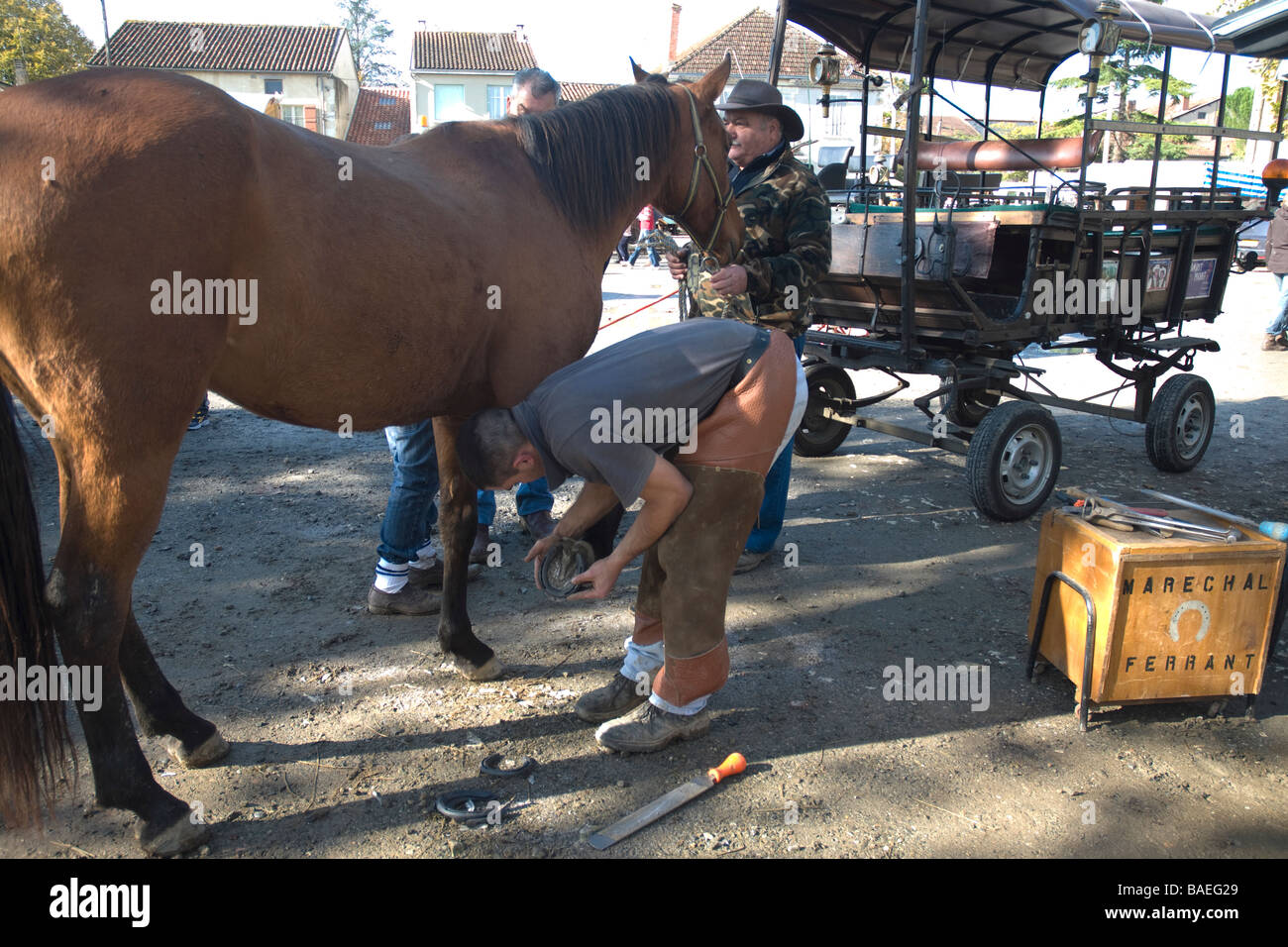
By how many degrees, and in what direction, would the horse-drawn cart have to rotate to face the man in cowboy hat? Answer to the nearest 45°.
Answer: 0° — it already faces them

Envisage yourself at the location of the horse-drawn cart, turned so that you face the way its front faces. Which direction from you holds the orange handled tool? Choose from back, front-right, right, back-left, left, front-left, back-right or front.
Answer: front-left

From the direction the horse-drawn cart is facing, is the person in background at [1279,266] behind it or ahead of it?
behind

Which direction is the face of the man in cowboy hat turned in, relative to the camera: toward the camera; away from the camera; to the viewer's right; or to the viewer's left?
to the viewer's left

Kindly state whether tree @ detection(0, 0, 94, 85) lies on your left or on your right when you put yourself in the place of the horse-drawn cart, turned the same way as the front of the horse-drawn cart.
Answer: on your right

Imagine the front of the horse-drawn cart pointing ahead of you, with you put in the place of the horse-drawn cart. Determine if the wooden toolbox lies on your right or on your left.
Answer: on your left

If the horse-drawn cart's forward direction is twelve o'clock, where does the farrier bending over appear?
The farrier bending over is roughly at 11 o'clock from the horse-drawn cart.

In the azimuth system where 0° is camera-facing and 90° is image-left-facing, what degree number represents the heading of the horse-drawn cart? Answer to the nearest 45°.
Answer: approximately 45°

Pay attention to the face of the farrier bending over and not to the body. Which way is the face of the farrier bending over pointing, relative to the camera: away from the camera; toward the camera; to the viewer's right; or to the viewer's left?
to the viewer's left
